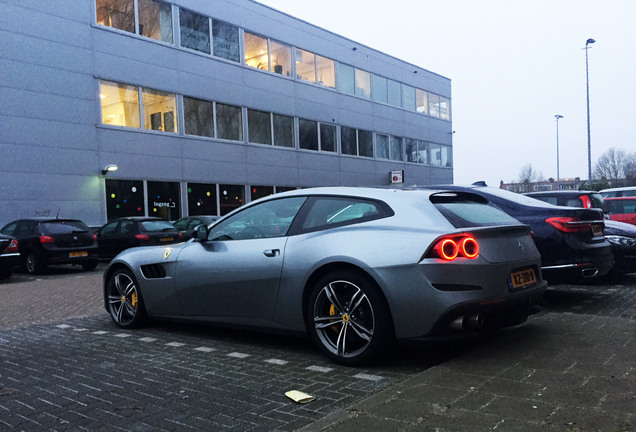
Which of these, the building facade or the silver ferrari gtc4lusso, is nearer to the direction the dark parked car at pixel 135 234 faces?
the building facade

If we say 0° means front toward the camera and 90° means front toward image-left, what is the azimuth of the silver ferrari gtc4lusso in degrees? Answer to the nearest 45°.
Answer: approximately 135°

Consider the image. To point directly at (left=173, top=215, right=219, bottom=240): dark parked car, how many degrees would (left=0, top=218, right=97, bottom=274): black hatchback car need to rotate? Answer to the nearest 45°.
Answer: approximately 90° to its right

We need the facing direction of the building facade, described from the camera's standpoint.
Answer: facing the viewer and to the right of the viewer

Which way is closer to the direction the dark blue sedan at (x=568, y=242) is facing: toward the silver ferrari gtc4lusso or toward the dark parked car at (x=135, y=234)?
the dark parked car

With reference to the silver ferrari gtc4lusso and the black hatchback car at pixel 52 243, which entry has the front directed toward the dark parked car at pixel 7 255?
the silver ferrari gtc4lusso

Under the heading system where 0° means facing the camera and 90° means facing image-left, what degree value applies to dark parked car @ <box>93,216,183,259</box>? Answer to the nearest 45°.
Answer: approximately 135°

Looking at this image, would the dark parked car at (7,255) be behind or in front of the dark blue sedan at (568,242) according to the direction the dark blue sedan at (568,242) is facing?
in front

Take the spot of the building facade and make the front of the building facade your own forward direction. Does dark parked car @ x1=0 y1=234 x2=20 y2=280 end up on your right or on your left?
on your right

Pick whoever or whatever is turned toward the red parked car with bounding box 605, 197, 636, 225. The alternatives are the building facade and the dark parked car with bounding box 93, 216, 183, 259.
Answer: the building facade

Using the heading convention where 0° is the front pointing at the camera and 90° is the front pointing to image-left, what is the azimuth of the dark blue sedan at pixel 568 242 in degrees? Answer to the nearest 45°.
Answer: approximately 135°

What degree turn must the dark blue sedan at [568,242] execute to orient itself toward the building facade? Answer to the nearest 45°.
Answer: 0° — it already faces it

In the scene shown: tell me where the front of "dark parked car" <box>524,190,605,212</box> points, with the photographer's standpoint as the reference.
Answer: facing away from the viewer and to the left of the viewer

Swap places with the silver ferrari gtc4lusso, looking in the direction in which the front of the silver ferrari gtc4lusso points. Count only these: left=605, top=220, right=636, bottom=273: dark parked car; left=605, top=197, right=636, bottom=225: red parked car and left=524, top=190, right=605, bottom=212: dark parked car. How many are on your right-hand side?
3
